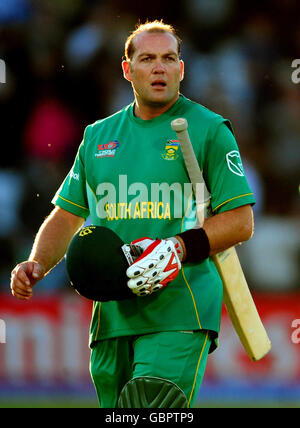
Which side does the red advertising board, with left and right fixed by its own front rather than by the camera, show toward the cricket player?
front

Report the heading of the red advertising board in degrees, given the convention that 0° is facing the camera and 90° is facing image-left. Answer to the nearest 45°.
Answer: approximately 0°
